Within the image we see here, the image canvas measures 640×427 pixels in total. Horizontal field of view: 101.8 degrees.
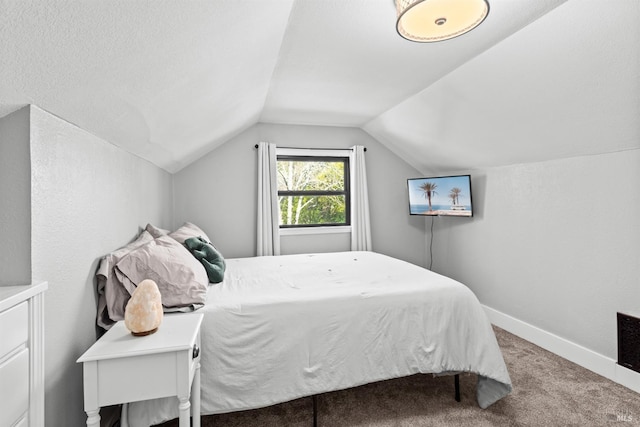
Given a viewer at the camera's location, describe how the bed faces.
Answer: facing to the right of the viewer

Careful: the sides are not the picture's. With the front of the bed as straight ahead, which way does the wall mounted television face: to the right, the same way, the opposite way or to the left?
the opposite way

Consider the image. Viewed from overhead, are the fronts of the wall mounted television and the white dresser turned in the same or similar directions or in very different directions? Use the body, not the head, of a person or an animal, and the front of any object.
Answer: very different directions

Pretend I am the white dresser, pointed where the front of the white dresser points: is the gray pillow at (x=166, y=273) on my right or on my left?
on my left

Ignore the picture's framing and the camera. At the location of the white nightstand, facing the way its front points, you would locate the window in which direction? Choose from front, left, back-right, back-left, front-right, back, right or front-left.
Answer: front-left

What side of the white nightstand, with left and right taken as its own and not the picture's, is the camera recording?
right

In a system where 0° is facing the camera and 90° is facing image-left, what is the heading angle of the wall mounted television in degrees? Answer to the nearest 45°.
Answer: approximately 45°
